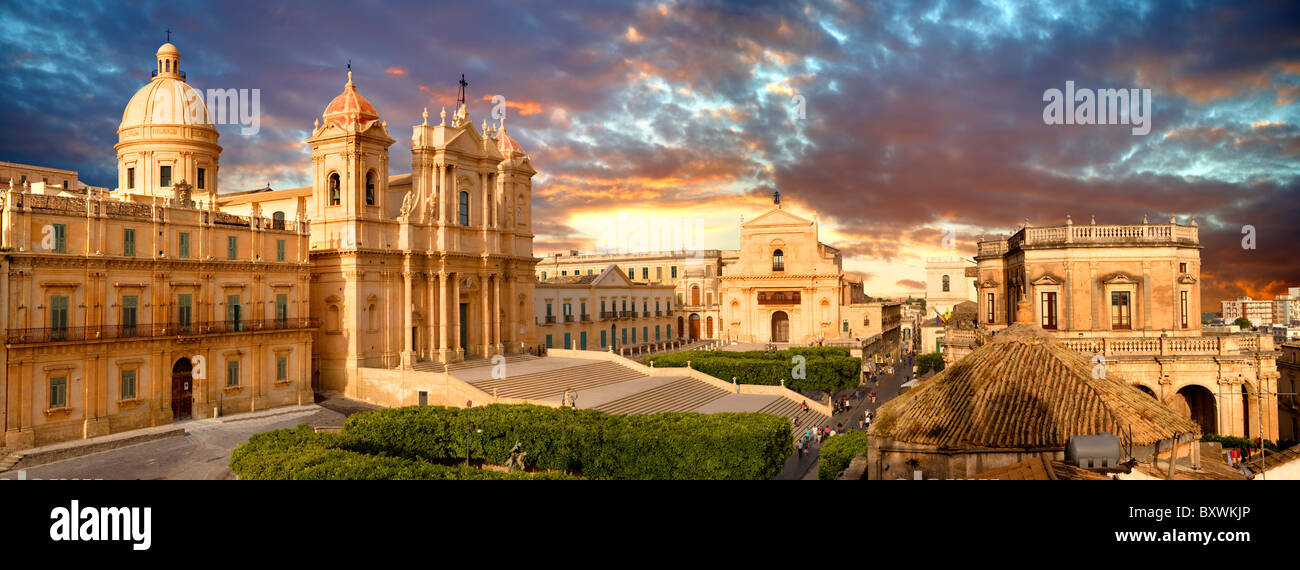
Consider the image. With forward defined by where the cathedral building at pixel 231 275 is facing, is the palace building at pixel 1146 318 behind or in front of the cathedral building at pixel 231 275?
in front

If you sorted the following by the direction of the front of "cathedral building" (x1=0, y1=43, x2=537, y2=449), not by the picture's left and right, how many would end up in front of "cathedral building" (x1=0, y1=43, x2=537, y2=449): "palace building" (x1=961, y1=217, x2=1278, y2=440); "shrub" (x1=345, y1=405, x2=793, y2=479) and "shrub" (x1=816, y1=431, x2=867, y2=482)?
3

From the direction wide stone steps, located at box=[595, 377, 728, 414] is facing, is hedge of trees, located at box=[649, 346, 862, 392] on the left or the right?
on its left

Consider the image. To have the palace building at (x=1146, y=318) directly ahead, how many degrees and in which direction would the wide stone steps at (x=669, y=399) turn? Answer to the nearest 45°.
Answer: approximately 45° to its left

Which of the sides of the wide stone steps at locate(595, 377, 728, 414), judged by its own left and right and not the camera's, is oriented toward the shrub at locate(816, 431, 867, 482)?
front

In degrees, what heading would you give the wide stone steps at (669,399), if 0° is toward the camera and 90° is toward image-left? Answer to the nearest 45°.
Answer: approximately 315°

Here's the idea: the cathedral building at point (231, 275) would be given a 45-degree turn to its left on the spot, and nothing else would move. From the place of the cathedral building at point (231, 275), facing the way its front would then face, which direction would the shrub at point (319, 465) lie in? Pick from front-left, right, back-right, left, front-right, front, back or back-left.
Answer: right

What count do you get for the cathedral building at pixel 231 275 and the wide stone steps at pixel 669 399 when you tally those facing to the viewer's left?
0

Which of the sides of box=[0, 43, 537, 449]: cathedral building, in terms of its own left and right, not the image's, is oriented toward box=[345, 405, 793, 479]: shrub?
front
